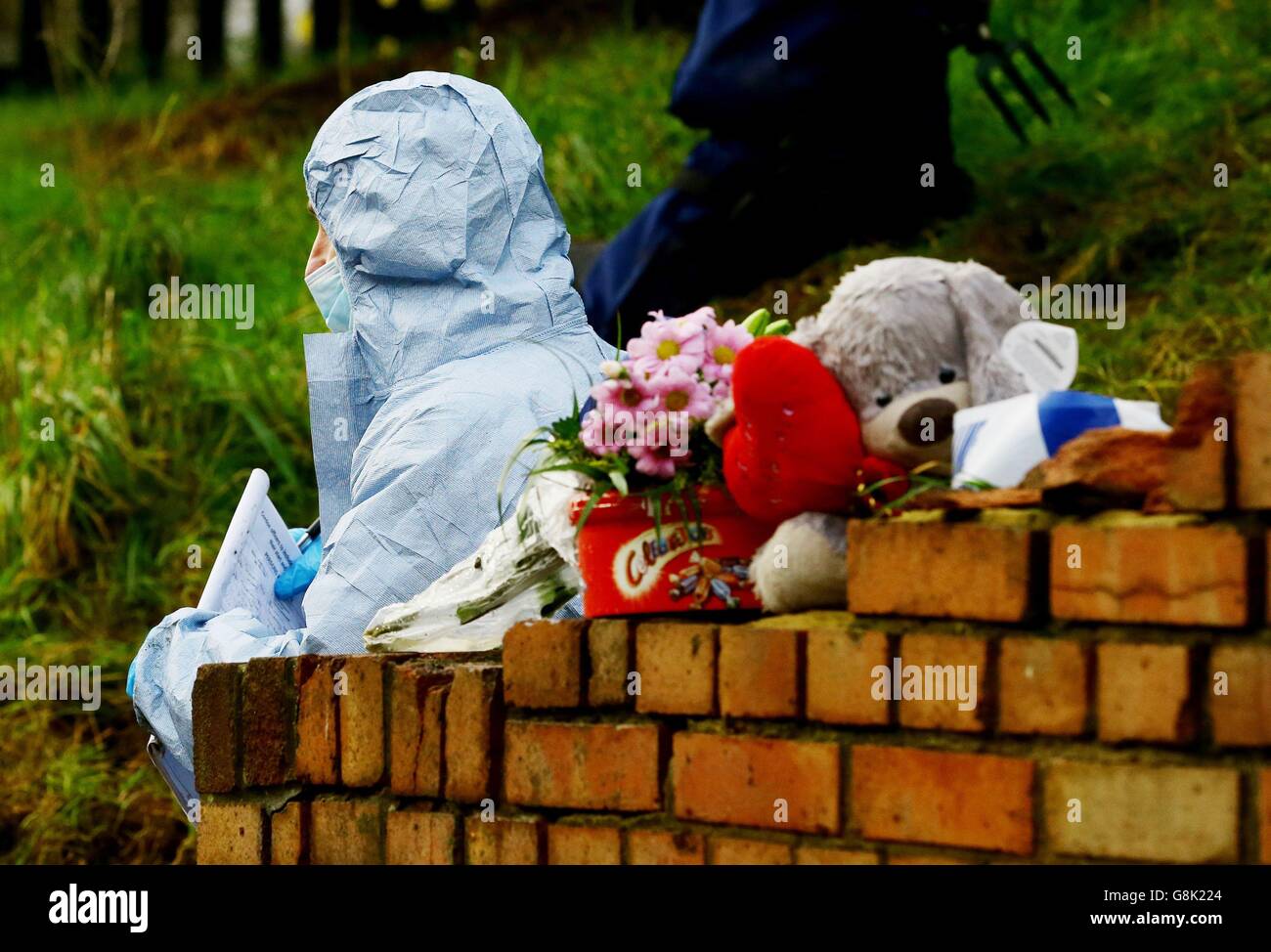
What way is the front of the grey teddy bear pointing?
toward the camera
